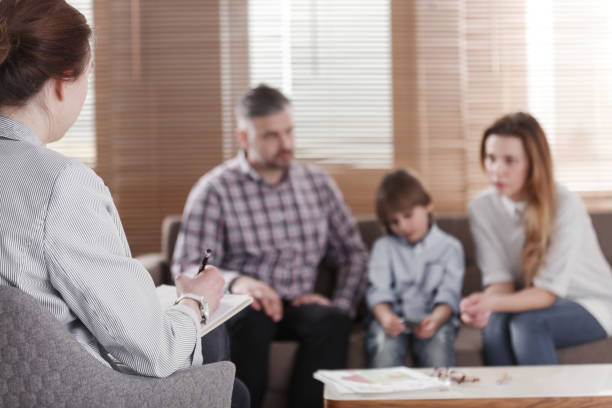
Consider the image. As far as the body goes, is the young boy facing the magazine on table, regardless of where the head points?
yes

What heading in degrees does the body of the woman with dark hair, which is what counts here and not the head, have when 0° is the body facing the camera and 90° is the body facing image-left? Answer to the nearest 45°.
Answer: approximately 225°

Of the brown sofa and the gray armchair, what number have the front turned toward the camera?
1

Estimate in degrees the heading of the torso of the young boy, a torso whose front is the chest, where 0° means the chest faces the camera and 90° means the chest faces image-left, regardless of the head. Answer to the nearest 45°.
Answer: approximately 0°

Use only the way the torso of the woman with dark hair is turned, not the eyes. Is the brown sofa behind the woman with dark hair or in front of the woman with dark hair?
in front

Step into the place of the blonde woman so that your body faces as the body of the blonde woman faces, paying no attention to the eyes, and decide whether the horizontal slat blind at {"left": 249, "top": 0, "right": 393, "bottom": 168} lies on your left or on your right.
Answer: on your right

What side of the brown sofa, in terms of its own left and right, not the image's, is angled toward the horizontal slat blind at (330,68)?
back

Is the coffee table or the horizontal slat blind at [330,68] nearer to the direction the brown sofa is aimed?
the coffee table

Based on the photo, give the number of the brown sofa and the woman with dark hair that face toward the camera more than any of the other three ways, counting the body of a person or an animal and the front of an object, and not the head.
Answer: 1

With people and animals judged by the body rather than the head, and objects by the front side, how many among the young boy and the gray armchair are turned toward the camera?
1

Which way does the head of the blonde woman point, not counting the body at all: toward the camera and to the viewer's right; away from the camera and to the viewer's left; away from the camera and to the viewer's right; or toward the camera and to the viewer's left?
toward the camera and to the viewer's left

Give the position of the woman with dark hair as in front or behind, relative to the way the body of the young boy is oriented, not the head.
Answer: in front

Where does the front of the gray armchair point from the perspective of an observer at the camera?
facing away from the viewer and to the right of the viewer

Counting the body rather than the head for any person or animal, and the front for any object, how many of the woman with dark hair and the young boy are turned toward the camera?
1
